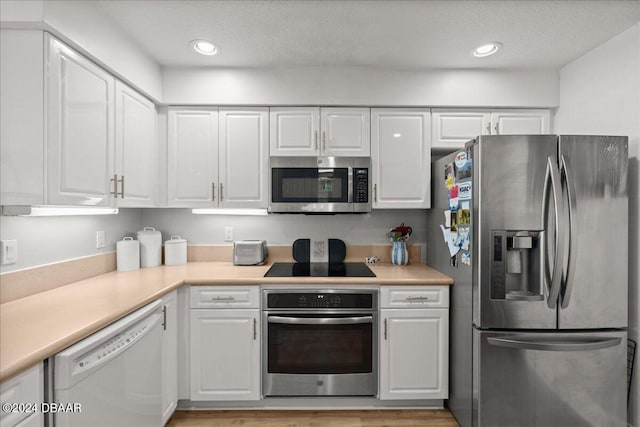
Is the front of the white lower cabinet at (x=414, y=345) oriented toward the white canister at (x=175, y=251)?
no

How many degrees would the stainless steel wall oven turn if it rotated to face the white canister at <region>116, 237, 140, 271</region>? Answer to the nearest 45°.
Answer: approximately 90° to its right

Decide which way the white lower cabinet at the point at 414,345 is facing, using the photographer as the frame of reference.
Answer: facing the viewer

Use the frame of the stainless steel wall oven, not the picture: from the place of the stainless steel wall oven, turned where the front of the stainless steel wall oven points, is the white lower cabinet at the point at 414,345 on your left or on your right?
on your left

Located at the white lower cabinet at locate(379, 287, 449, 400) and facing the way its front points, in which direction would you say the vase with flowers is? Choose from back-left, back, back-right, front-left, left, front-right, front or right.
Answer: back

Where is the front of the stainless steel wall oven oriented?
toward the camera

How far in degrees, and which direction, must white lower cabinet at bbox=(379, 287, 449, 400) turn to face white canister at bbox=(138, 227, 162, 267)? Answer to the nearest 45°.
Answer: approximately 90° to its right

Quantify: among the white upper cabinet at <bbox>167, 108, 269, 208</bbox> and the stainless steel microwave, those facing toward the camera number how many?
2

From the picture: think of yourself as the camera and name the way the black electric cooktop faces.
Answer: facing the viewer

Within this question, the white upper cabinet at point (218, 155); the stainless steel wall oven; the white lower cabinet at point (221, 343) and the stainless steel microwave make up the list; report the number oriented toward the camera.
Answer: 4

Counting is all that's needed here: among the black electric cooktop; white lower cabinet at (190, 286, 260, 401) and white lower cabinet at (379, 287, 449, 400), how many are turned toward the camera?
3

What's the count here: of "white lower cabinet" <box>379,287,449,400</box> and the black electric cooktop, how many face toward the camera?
2

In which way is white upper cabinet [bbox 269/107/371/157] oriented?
toward the camera

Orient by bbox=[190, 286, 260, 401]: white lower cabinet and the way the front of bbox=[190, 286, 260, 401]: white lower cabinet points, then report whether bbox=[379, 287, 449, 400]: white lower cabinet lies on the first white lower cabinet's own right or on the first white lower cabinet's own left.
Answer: on the first white lower cabinet's own left

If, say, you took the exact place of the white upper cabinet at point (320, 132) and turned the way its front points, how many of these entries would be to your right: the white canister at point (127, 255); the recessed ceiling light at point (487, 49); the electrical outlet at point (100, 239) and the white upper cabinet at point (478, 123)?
2
